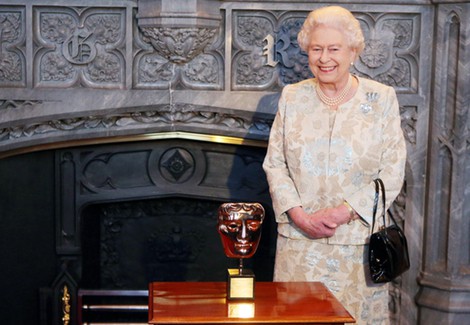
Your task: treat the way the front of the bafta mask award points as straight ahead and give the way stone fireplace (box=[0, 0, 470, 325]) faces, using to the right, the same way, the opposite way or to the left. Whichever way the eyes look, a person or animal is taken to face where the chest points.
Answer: the same way

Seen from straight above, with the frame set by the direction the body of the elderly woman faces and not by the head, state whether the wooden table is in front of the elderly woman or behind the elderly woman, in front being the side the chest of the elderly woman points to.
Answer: in front

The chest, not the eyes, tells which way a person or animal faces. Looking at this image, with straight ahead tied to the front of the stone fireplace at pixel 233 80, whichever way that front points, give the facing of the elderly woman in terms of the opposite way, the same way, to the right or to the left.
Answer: the same way

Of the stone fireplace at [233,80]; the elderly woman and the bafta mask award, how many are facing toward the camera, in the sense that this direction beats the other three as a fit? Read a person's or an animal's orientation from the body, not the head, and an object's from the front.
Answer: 3

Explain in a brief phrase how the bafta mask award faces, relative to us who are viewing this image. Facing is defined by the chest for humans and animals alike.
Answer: facing the viewer

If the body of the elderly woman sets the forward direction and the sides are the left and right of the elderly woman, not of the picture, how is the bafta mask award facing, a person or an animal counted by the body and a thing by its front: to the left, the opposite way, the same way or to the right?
the same way

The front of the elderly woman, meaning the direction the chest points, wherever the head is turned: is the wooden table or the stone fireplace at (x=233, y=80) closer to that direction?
the wooden table

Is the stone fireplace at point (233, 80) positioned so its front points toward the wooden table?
yes

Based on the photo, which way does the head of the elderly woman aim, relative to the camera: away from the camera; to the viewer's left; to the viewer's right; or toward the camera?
toward the camera

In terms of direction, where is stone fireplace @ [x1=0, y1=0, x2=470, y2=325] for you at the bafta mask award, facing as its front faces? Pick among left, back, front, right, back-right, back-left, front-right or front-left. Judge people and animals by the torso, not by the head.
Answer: back

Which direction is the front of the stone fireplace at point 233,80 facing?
toward the camera
